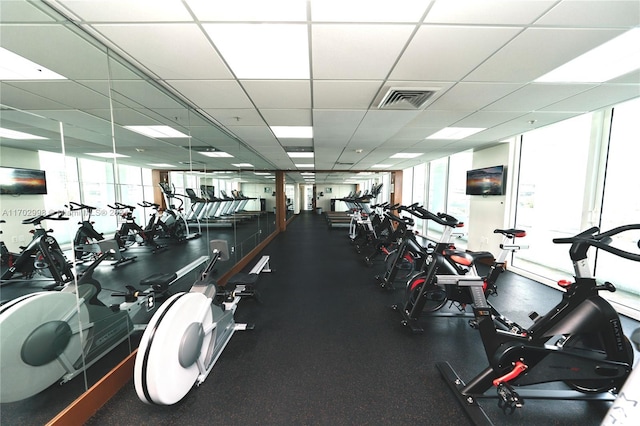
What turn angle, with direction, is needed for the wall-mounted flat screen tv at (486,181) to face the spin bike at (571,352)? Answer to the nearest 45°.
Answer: approximately 45° to its left

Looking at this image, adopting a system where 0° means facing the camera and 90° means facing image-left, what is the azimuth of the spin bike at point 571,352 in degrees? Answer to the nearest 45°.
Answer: approximately 225°

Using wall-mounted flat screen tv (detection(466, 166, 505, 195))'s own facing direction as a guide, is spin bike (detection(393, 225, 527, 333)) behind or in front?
in front
